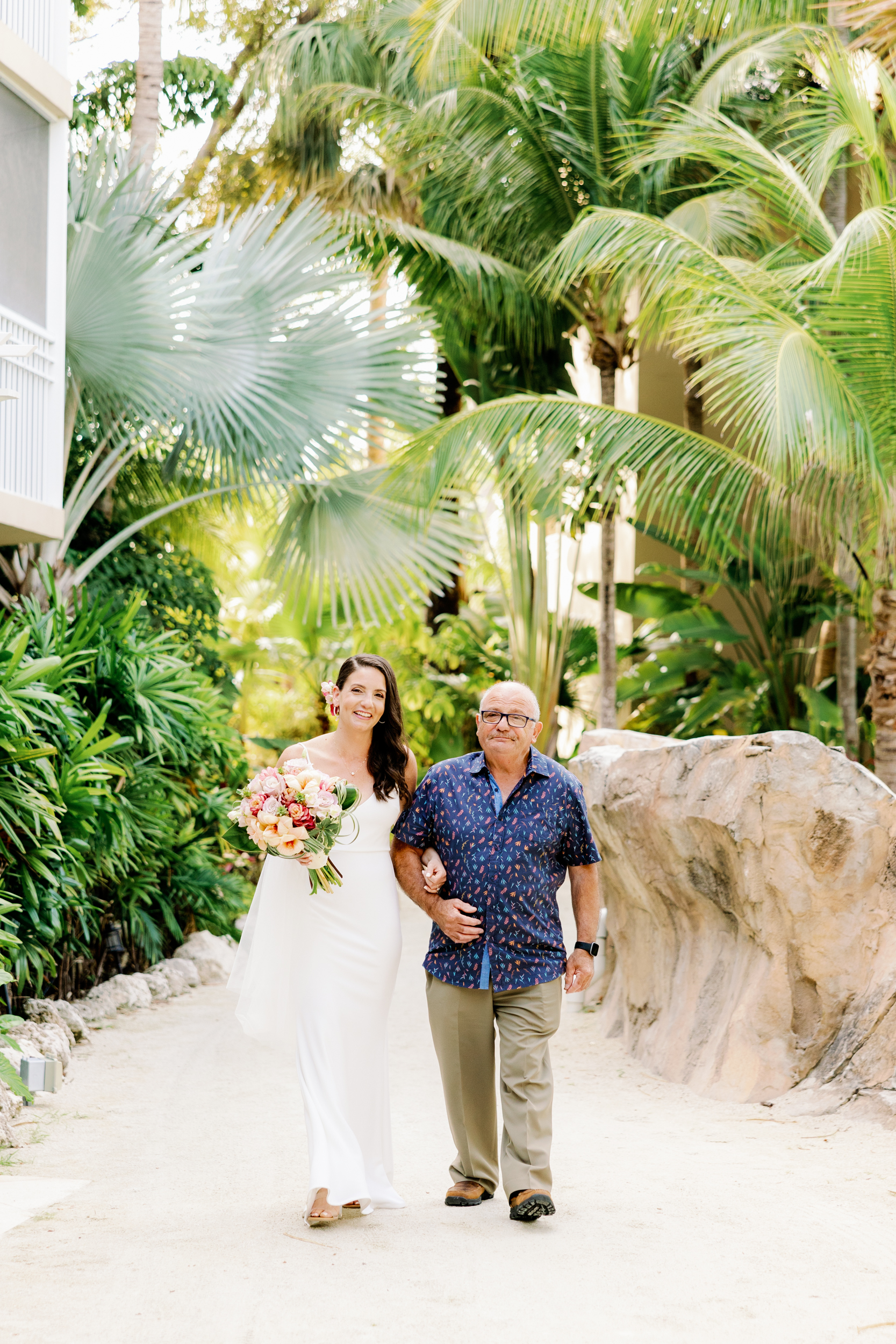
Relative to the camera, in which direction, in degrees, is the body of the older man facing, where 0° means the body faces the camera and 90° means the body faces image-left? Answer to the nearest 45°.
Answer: approximately 0°

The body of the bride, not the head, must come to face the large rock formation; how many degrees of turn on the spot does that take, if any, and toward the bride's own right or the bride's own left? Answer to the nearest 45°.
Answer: approximately 135° to the bride's own left

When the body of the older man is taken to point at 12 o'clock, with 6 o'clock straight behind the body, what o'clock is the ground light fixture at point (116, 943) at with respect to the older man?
The ground light fixture is roughly at 5 o'clock from the older man.

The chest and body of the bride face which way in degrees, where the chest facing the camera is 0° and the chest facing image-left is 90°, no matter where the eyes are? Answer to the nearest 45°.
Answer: approximately 0°

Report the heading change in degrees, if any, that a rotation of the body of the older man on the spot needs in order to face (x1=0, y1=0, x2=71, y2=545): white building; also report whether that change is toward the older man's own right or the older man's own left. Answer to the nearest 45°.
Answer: approximately 135° to the older man's own right

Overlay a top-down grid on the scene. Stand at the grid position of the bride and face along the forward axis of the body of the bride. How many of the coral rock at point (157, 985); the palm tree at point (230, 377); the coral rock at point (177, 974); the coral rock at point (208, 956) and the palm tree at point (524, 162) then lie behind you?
5
